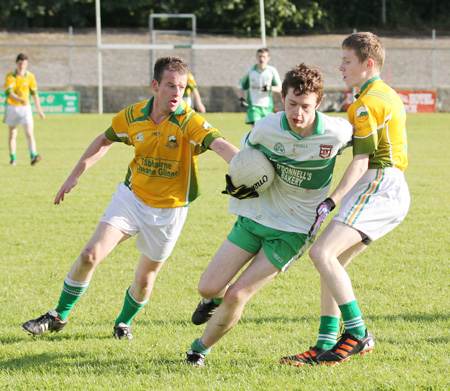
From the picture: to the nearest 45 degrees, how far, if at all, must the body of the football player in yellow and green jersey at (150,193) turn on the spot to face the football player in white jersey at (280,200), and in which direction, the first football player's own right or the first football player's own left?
approximately 45° to the first football player's own left

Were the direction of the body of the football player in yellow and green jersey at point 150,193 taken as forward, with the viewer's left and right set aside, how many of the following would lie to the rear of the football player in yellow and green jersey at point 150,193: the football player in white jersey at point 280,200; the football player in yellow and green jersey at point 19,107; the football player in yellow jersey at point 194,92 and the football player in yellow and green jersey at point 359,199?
2

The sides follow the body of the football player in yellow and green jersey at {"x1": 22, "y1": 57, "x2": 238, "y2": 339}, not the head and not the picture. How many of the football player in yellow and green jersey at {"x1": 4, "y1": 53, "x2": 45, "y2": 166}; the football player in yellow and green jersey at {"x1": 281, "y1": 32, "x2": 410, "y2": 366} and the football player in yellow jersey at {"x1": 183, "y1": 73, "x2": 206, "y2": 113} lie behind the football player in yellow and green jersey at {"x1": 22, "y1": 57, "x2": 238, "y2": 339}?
2

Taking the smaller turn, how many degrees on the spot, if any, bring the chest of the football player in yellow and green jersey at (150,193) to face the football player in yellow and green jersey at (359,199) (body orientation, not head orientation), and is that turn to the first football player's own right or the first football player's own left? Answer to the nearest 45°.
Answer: approximately 45° to the first football player's own left

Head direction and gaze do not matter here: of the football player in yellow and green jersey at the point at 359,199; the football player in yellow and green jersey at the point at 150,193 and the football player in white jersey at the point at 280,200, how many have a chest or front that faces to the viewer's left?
1

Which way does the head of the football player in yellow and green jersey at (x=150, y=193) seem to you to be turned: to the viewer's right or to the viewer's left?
to the viewer's right

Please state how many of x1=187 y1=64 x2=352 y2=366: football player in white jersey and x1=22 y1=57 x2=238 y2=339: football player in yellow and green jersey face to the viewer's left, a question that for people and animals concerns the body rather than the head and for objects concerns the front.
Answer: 0

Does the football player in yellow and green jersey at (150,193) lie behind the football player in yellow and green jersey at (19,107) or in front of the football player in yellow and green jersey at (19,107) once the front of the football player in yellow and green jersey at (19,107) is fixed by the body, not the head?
in front

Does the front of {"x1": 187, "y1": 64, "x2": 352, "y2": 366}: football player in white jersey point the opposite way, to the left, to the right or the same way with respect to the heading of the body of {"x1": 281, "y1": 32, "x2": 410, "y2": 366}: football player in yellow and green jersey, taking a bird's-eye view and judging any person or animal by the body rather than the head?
to the left

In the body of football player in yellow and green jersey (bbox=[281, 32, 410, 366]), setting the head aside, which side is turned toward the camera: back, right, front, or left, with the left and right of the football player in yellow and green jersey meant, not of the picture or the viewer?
left

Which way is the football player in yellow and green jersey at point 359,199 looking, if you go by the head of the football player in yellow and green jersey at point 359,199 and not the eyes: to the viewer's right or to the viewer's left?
to the viewer's left
